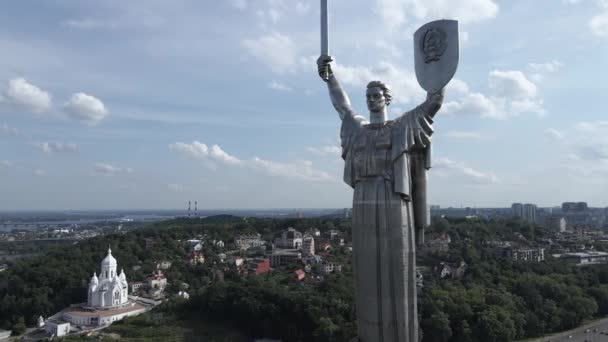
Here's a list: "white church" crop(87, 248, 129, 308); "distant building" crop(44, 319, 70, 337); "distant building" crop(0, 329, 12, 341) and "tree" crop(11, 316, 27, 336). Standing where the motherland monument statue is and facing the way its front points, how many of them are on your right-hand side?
4

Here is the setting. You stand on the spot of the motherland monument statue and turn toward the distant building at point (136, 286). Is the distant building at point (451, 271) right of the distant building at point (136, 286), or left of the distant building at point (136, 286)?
right

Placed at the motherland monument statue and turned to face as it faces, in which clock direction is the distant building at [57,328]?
The distant building is roughly at 3 o'clock from the motherland monument statue.

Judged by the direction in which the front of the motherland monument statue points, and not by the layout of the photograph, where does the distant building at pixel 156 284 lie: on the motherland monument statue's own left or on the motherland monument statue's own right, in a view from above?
on the motherland monument statue's own right

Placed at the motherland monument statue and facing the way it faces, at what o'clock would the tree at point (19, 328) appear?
The tree is roughly at 3 o'clock from the motherland monument statue.

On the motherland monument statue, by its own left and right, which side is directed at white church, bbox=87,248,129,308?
right

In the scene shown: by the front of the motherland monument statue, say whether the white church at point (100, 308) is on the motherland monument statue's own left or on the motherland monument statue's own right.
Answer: on the motherland monument statue's own right

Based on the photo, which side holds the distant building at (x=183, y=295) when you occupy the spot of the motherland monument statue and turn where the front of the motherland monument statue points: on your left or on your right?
on your right

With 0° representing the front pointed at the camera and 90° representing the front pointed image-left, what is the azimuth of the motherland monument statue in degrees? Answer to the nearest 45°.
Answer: approximately 45°

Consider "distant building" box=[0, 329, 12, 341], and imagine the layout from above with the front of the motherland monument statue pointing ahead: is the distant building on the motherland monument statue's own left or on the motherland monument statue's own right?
on the motherland monument statue's own right
